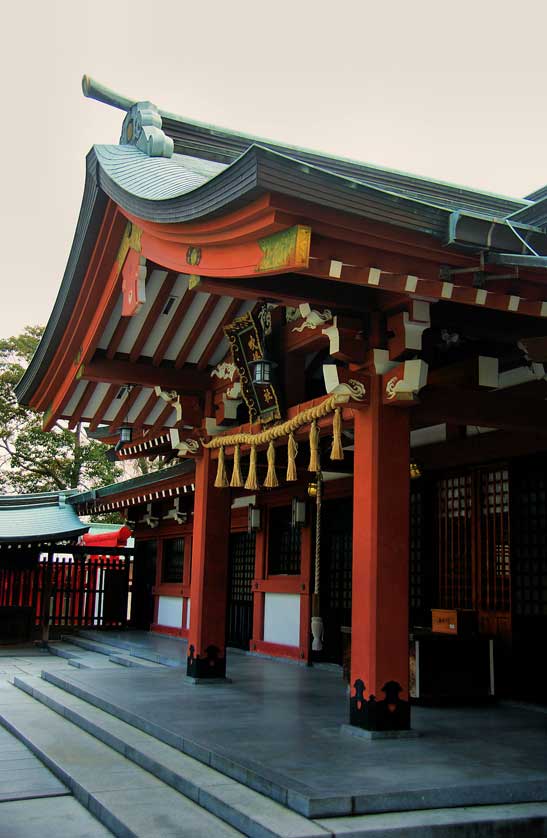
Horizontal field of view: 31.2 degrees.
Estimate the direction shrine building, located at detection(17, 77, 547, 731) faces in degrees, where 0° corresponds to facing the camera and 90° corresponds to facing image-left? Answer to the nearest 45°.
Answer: approximately 45°

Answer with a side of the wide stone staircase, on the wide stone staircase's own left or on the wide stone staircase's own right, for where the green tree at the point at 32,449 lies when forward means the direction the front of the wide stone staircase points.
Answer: on the wide stone staircase's own right

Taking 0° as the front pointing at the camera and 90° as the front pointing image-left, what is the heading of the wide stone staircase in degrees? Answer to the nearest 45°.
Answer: approximately 45°

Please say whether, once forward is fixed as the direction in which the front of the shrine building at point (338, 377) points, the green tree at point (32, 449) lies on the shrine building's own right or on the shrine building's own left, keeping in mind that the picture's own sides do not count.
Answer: on the shrine building's own right
